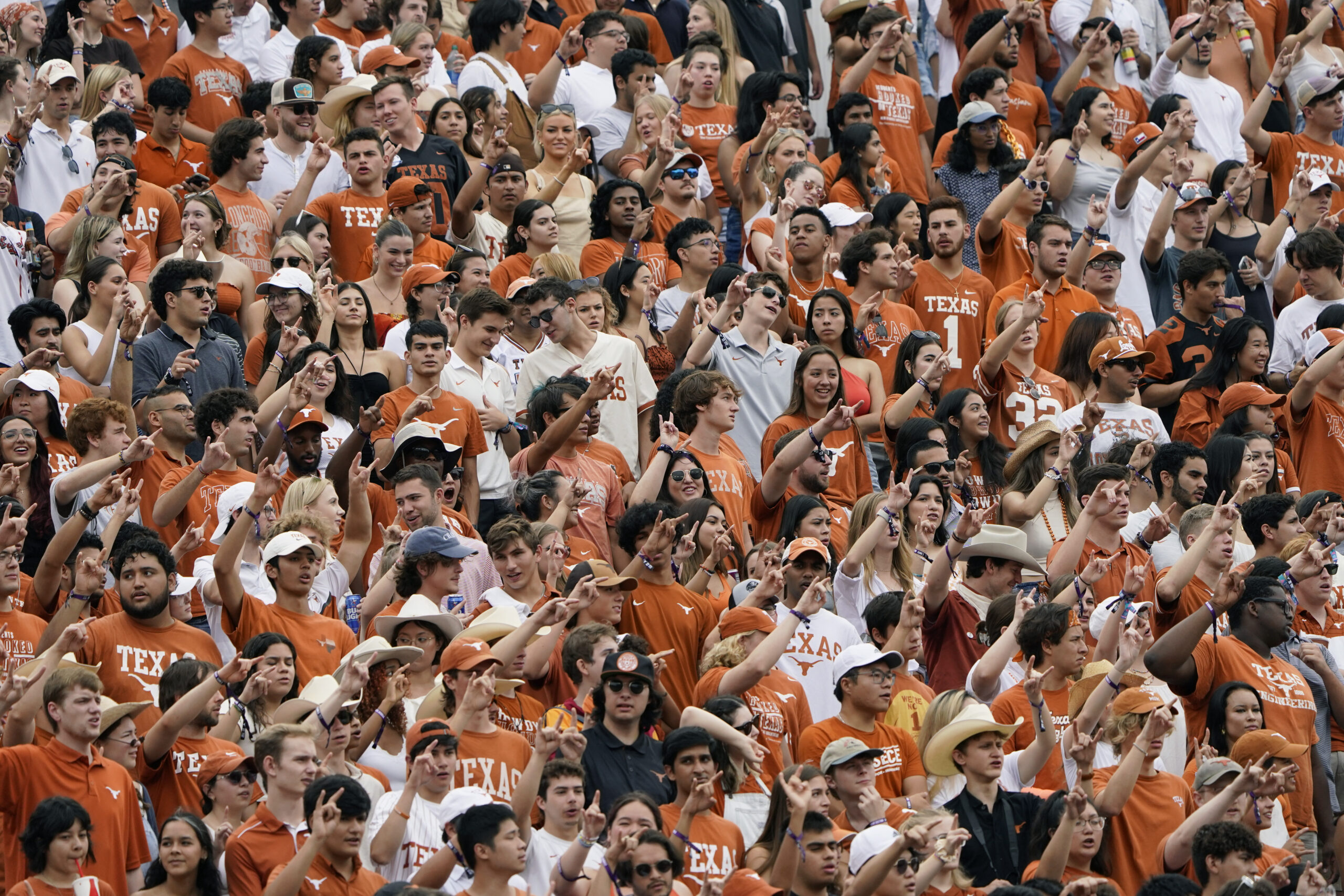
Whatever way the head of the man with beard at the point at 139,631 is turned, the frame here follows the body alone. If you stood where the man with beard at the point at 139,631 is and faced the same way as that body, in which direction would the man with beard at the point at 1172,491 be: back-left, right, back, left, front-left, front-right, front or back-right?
left

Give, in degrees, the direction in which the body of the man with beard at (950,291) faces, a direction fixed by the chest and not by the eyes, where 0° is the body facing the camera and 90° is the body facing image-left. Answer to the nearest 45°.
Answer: approximately 0°

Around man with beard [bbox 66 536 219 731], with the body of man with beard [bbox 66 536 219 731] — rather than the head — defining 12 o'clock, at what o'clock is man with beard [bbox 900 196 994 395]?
man with beard [bbox 900 196 994 395] is roughly at 8 o'clock from man with beard [bbox 66 536 219 731].

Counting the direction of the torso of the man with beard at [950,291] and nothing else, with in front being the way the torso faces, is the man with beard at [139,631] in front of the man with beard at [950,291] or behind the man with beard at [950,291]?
in front

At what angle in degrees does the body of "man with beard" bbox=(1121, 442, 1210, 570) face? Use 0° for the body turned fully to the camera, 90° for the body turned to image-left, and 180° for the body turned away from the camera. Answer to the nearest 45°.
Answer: approximately 315°

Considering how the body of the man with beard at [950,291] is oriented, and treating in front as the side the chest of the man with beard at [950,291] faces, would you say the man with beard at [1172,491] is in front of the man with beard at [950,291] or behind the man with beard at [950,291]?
in front

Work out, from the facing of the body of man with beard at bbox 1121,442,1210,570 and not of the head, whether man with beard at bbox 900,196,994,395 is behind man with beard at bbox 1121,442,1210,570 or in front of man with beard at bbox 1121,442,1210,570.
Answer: behind

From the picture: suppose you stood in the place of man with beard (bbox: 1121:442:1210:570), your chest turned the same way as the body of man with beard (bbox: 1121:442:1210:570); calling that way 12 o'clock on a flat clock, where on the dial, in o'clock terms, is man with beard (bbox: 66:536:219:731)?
man with beard (bbox: 66:536:219:731) is roughly at 3 o'clock from man with beard (bbox: 1121:442:1210:570).

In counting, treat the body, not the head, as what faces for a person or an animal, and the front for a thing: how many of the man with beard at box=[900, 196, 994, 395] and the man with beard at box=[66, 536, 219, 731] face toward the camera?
2
